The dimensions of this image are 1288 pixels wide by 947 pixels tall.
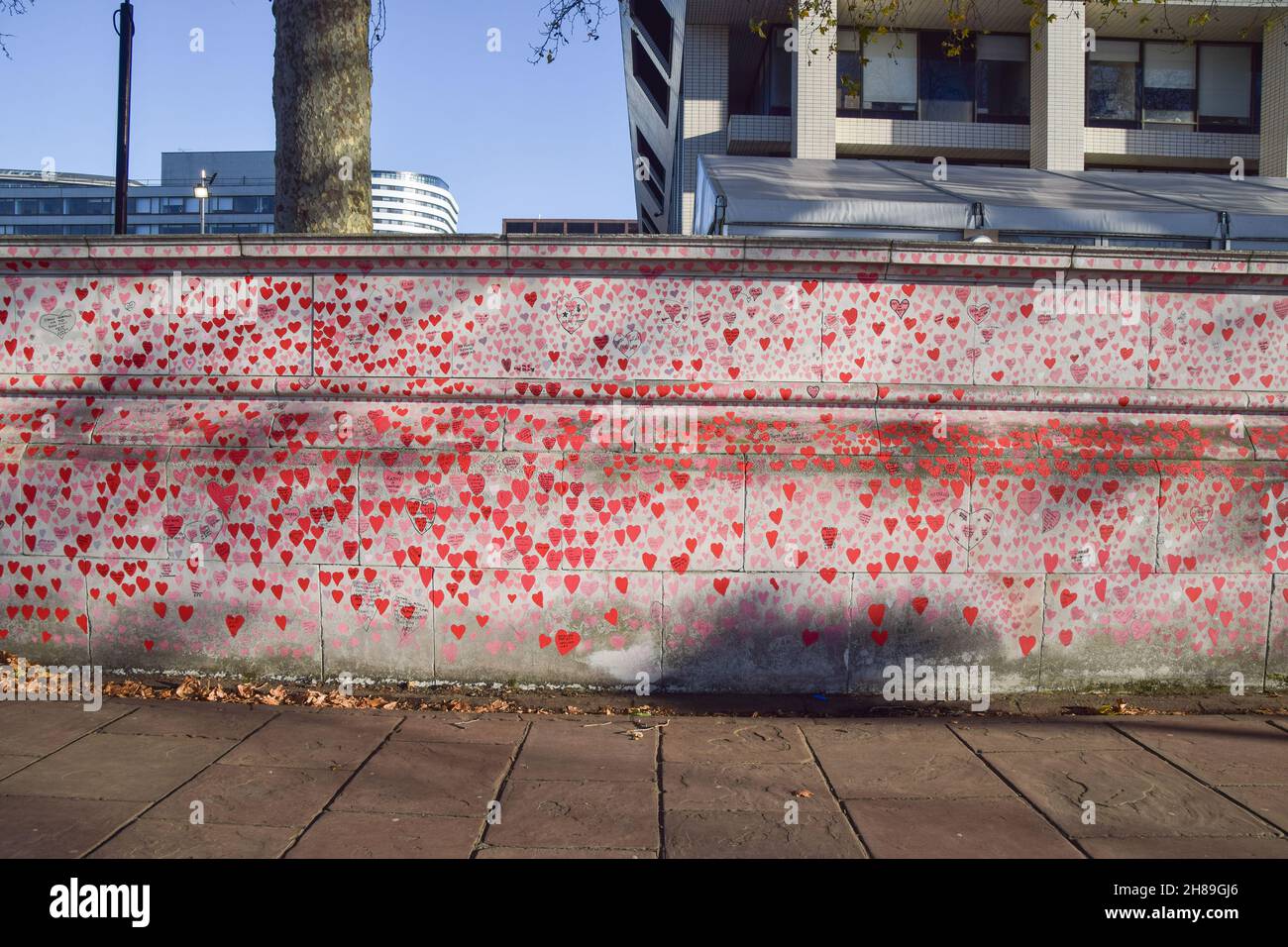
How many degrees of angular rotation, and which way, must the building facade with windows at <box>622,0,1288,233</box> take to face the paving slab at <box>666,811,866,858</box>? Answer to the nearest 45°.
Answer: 0° — it already faces it

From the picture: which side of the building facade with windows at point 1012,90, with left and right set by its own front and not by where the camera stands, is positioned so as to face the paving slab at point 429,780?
front

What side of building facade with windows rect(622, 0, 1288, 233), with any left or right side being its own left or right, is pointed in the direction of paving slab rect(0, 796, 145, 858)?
front

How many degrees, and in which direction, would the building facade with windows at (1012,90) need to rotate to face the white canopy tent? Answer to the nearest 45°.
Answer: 0° — it already faces it

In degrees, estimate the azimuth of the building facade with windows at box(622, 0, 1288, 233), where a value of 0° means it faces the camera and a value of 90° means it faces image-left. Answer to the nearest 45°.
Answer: approximately 0°

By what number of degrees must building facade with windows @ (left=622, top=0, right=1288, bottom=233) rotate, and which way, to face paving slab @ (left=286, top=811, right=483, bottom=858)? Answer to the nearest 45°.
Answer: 0° — it already faces it

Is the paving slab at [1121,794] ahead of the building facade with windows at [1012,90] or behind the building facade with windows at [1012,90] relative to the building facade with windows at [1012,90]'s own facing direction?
ahead

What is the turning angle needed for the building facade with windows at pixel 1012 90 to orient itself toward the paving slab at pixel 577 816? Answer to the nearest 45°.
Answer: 0° — it already faces it
